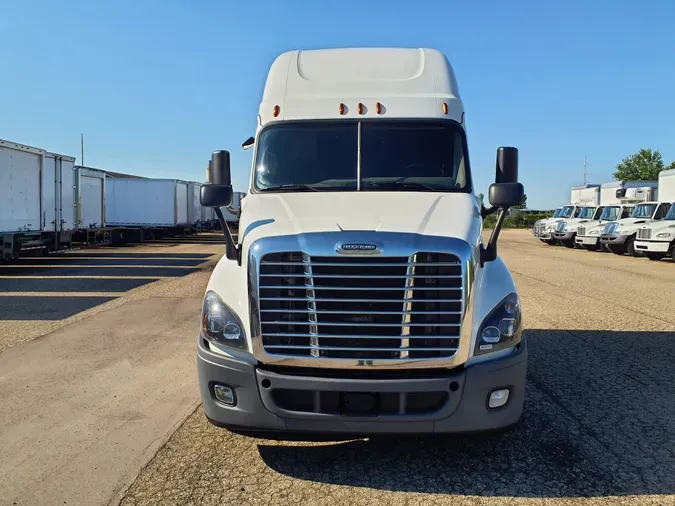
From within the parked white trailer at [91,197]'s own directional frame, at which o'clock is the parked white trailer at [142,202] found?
the parked white trailer at [142,202] is roughly at 2 o'clock from the parked white trailer at [91,197].

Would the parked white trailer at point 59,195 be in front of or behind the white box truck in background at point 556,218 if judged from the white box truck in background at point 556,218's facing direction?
in front

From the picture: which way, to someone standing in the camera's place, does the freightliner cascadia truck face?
facing the viewer

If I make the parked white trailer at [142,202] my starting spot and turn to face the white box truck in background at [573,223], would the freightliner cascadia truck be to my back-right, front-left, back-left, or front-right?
front-right

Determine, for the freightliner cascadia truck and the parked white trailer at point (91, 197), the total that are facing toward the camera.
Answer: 1

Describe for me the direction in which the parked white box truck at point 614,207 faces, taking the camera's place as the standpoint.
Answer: facing the viewer and to the left of the viewer

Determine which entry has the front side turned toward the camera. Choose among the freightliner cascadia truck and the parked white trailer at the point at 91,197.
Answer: the freightliner cascadia truck

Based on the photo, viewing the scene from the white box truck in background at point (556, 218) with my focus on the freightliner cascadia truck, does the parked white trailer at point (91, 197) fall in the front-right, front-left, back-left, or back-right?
front-right
